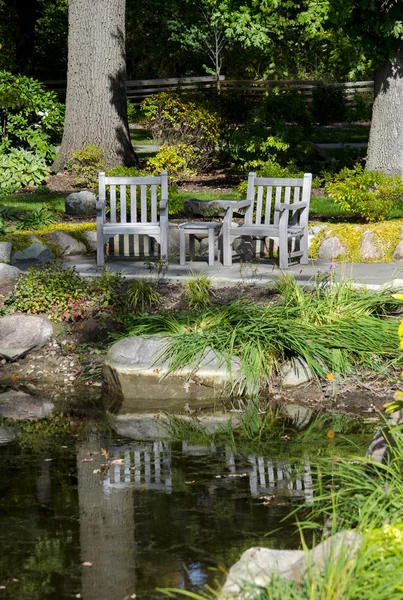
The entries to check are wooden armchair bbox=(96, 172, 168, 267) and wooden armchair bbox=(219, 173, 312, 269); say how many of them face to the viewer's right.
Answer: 0

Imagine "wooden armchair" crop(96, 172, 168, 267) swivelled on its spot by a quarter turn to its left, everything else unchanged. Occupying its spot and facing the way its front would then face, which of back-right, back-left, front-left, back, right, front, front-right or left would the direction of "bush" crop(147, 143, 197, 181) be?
left

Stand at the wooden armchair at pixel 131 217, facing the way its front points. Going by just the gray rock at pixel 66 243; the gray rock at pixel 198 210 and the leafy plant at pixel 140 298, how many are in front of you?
1

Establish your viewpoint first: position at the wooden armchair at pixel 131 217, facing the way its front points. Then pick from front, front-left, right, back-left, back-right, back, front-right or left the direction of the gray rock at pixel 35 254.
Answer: right

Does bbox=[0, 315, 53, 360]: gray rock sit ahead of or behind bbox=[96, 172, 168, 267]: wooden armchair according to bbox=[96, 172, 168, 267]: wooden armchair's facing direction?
ahead

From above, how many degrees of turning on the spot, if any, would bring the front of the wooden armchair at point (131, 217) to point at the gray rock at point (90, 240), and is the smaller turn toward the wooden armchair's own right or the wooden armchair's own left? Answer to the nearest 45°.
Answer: approximately 135° to the wooden armchair's own right

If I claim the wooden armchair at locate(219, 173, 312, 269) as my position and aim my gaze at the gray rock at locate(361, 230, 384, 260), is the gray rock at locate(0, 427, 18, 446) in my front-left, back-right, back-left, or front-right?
back-right

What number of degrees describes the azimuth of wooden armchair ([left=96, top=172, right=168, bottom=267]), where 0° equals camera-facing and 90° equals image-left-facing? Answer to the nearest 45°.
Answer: approximately 0°

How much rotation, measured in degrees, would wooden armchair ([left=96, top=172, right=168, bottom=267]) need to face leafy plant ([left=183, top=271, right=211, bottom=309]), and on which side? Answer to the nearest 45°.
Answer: approximately 45° to its left

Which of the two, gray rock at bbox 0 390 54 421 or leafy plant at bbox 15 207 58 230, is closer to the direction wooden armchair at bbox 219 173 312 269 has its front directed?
the gray rock

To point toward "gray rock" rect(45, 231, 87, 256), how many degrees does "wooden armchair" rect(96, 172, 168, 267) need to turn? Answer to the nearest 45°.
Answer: approximately 135° to its right

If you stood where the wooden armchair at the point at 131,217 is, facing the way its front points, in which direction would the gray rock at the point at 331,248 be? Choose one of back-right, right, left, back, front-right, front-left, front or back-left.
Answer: left

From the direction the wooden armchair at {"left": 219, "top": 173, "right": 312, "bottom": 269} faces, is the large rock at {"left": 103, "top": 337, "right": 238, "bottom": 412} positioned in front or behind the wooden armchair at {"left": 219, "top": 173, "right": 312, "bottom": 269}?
in front

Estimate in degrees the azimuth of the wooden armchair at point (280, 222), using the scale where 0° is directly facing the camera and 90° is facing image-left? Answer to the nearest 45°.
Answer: approximately 45°

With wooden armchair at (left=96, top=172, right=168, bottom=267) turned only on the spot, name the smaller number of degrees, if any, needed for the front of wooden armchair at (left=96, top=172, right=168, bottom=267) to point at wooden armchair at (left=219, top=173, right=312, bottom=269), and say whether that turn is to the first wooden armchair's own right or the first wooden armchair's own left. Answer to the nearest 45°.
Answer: approximately 90° to the first wooden armchair's own left
